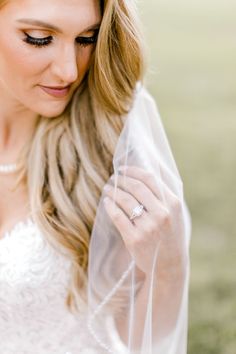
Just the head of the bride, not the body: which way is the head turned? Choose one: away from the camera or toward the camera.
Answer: toward the camera

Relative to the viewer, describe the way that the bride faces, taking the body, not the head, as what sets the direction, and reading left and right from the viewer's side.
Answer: facing the viewer
